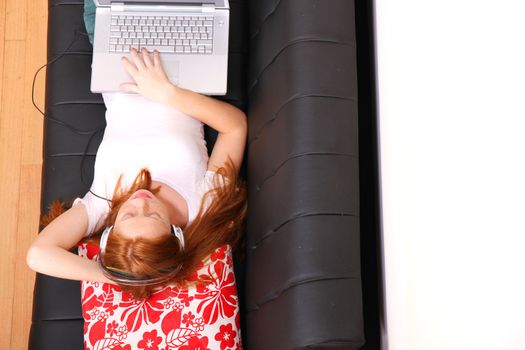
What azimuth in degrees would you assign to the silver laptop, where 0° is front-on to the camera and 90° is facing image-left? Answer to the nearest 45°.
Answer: approximately 0°
